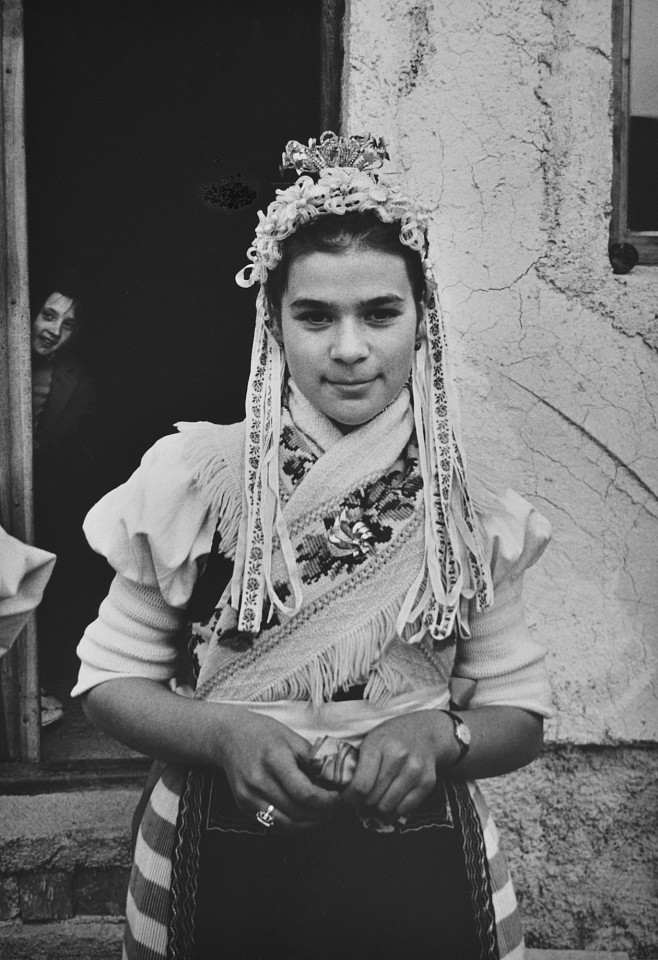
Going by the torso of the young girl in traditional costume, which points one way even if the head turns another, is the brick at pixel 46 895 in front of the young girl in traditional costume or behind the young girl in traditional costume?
behind

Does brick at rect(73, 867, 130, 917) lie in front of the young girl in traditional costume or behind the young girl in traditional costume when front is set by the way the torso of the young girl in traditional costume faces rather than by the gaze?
behind

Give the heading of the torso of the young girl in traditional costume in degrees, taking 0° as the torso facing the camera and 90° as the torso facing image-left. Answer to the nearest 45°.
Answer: approximately 0°
